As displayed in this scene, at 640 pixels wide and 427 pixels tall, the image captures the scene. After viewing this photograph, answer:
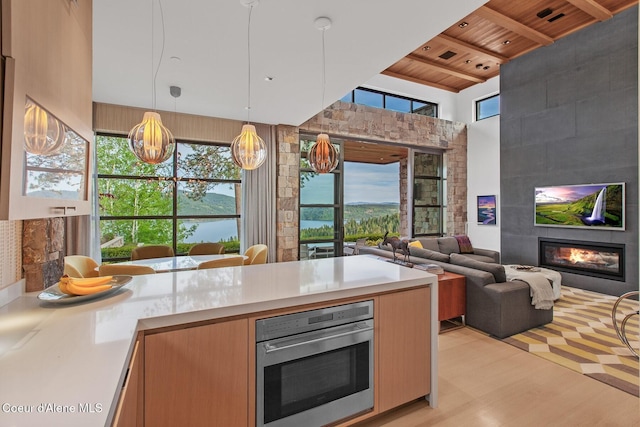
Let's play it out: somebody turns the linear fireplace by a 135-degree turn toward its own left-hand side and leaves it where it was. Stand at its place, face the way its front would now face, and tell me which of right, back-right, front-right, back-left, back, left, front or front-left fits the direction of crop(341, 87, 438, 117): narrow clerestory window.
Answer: back

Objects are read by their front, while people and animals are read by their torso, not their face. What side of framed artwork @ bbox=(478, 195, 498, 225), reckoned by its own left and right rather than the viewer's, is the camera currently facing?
front

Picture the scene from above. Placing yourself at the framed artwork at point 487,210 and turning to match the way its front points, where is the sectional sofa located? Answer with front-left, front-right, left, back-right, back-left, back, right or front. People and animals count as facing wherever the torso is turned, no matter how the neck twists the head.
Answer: front

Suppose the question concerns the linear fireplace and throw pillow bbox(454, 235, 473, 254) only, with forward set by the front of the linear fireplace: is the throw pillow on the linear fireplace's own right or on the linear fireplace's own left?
on the linear fireplace's own right

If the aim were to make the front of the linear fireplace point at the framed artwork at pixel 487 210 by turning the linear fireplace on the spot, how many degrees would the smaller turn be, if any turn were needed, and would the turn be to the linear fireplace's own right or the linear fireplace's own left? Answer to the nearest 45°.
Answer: approximately 90° to the linear fireplace's own right

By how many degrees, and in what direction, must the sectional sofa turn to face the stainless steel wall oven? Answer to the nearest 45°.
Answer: approximately 180°

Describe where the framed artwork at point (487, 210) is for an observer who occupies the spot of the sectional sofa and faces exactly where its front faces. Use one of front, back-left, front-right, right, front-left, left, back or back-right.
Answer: front-left

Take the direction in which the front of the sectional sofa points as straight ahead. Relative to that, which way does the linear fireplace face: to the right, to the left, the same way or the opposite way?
the opposite way

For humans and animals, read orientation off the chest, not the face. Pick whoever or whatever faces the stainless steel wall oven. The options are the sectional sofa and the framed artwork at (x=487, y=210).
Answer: the framed artwork

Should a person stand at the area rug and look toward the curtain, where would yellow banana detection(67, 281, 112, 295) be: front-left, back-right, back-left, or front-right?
front-left

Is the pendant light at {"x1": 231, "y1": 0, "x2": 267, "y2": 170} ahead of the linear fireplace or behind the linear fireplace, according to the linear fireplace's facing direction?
ahead

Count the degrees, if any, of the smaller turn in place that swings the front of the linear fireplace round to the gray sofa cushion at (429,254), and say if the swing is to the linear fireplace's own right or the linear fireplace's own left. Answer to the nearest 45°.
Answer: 0° — it already faces it

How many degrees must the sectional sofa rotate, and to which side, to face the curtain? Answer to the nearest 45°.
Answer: approximately 135° to its left

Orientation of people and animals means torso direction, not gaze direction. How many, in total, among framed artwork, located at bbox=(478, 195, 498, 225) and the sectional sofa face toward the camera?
1

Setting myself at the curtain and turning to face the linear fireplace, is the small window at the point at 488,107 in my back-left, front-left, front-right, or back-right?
front-left

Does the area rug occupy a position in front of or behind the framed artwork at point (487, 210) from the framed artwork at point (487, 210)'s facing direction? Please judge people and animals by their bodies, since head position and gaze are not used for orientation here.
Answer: in front

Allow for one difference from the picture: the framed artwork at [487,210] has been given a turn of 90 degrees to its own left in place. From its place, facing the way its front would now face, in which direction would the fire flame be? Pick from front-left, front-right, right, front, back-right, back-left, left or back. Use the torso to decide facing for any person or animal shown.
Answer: front-right

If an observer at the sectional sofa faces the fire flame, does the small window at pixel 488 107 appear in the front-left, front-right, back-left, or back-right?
front-left

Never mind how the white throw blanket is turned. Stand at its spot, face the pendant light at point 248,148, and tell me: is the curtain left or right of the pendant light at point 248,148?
right

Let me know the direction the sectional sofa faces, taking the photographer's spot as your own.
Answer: facing away from the viewer and to the right of the viewer
